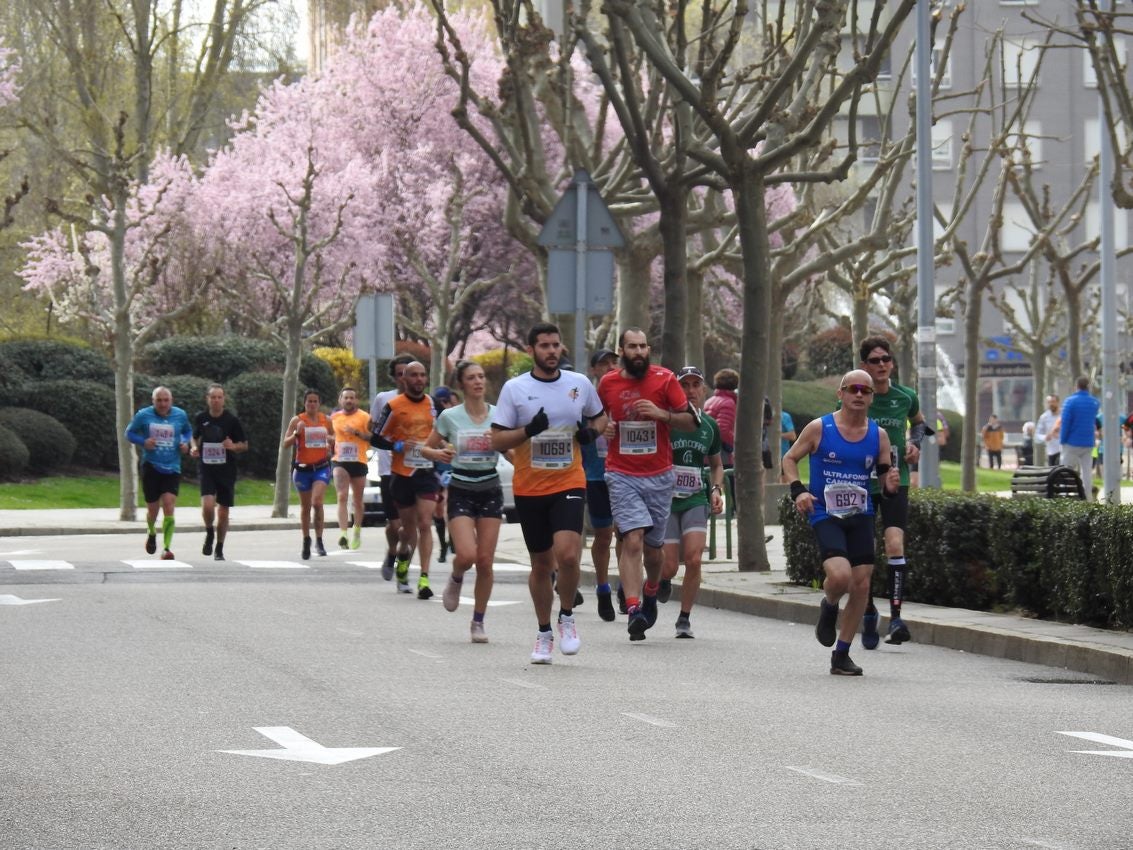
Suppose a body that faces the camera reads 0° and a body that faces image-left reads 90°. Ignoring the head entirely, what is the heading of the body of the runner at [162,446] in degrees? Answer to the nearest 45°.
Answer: approximately 0°

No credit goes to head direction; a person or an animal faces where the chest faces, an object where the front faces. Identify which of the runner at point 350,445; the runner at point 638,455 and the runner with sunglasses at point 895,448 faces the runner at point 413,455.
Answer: the runner at point 350,445

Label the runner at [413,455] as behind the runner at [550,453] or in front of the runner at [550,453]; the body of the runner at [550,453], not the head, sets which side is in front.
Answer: behind

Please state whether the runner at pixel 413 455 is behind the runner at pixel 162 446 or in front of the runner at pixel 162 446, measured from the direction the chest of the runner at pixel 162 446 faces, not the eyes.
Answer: in front

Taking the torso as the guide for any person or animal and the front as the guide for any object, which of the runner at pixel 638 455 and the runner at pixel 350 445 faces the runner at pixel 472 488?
the runner at pixel 350 445

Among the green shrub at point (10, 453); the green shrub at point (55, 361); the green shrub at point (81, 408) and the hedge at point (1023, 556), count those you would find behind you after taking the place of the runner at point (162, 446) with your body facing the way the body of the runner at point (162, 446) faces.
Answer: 3

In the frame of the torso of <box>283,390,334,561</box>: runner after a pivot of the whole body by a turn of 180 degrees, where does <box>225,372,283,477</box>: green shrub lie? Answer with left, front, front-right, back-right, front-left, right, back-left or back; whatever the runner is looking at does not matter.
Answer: front

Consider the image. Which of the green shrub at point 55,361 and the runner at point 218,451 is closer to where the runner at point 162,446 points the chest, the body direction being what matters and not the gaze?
the runner
